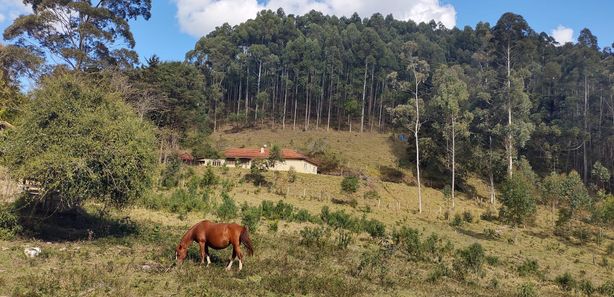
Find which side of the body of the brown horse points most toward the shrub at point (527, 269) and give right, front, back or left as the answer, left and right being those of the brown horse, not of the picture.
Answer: back

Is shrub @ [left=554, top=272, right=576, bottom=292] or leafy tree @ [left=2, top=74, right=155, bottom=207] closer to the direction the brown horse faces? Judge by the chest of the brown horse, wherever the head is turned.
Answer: the leafy tree

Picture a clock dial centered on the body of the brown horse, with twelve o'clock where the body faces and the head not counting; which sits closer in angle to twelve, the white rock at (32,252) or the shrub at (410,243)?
the white rock

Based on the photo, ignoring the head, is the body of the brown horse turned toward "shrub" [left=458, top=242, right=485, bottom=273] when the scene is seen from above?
no

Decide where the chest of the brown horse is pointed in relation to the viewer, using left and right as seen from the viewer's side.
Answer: facing to the left of the viewer

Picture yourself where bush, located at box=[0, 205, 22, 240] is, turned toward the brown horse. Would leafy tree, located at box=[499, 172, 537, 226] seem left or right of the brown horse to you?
left

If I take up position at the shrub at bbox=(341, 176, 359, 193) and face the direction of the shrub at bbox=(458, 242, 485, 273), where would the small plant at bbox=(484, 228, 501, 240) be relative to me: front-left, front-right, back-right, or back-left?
front-left

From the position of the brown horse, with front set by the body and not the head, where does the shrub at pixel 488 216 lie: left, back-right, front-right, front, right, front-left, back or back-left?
back-right

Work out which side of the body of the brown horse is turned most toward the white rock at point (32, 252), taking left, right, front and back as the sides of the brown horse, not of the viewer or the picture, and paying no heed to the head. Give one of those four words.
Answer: front

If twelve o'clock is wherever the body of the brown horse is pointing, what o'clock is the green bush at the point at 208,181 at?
The green bush is roughly at 3 o'clock from the brown horse.

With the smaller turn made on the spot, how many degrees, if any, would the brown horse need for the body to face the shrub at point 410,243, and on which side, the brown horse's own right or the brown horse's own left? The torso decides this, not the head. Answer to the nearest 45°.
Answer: approximately 135° to the brown horse's own right

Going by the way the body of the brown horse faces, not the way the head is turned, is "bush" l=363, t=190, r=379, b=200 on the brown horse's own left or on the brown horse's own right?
on the brown horse's own right

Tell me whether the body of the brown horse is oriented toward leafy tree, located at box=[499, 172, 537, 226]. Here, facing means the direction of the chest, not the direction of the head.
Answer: no

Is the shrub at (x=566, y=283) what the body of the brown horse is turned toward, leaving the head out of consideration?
no
